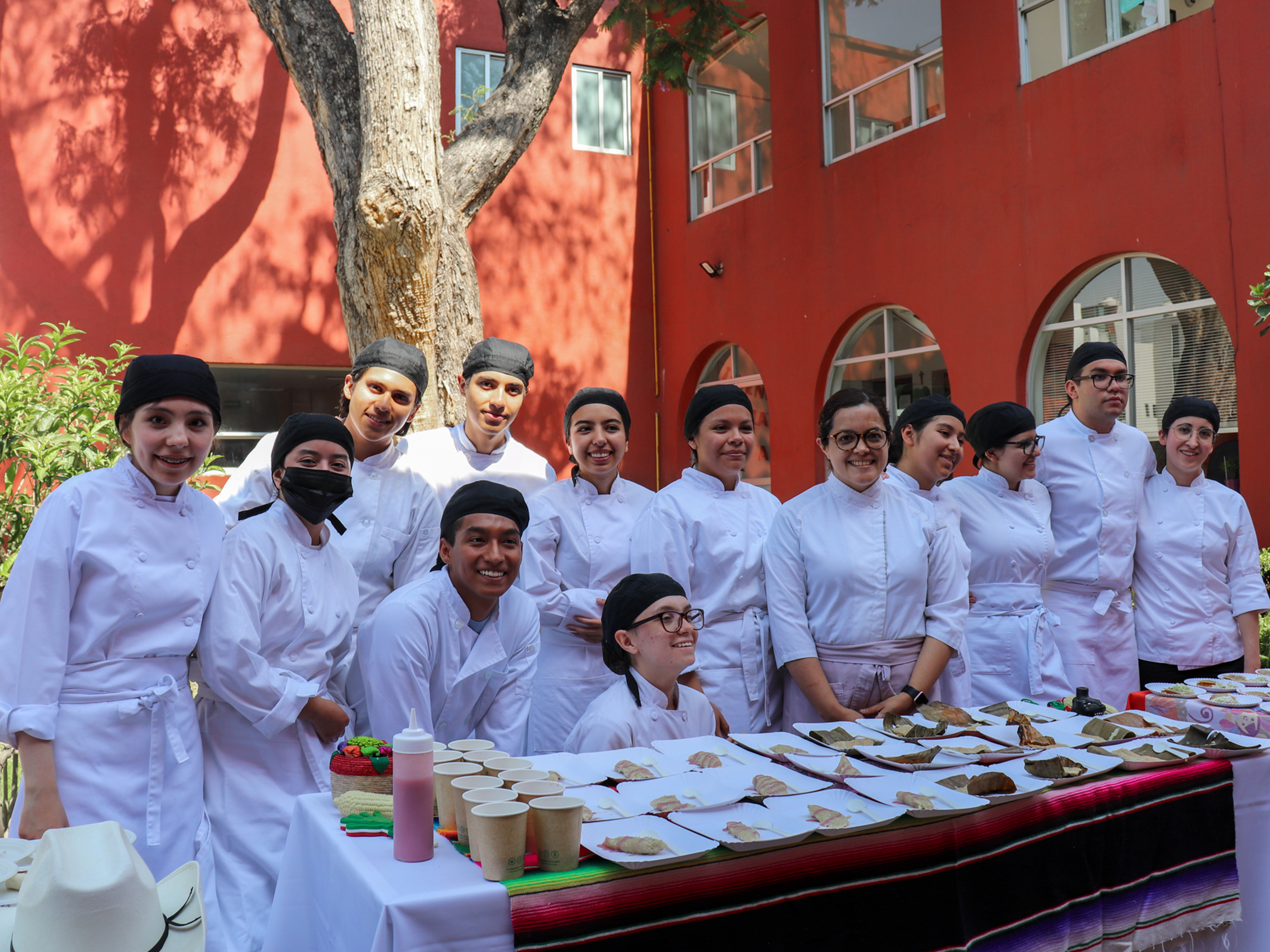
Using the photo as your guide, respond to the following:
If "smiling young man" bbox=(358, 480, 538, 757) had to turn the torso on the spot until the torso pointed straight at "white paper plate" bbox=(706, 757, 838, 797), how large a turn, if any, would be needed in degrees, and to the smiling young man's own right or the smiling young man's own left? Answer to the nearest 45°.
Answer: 0° — they already face it

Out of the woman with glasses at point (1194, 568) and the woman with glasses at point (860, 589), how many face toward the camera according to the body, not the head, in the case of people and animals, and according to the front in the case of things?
2

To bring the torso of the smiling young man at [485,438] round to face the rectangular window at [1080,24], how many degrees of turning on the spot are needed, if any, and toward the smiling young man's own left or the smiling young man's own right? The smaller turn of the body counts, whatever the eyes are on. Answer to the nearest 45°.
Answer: approximately 135° to the smiling young man's own left

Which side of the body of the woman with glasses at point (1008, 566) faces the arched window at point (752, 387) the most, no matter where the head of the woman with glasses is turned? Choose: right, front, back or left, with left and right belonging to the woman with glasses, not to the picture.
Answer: back

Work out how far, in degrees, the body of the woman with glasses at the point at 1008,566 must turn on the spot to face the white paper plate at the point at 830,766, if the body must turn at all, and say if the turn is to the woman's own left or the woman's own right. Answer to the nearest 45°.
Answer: approximately 45° to the woman's own right

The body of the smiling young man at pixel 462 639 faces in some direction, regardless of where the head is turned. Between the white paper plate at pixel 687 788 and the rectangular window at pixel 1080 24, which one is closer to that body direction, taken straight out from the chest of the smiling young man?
the white paper plate

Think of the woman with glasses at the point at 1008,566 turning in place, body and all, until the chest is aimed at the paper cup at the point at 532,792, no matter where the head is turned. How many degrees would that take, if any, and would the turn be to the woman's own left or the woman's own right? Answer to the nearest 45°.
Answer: approximately 45° to the woman's own right

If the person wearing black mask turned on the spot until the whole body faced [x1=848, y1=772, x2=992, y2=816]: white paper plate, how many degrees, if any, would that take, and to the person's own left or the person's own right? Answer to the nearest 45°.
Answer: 0° — they already face it

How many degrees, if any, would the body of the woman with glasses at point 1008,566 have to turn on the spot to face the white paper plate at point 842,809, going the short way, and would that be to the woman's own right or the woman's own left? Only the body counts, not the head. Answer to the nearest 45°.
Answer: approximately 45° to the woman's own right

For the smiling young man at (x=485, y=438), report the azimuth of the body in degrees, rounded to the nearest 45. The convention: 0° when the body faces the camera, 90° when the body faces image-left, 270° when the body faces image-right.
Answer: approximately 0°
